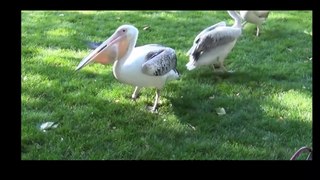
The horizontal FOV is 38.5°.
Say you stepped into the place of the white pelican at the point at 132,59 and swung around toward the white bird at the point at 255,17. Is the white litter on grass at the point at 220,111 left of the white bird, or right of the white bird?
right

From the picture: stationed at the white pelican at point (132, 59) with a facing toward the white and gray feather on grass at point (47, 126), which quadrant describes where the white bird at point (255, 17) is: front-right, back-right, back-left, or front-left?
back-right

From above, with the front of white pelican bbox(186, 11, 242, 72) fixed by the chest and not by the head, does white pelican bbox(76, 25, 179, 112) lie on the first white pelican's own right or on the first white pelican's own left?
on the first white pelican's own right
